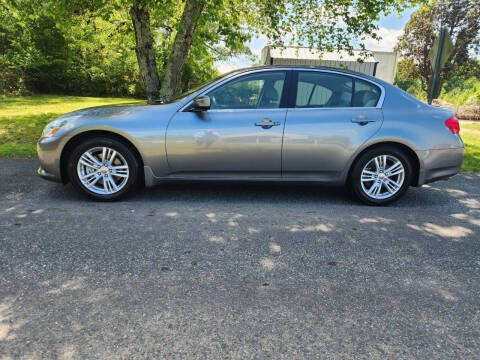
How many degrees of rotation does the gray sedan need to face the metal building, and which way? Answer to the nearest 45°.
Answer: approximately 90° to its right

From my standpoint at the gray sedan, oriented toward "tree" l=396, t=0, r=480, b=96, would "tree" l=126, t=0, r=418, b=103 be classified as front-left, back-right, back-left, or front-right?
front-left

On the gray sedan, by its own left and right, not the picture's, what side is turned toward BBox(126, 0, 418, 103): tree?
right

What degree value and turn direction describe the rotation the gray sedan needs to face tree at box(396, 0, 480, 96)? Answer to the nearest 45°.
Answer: approximately 135° to its right

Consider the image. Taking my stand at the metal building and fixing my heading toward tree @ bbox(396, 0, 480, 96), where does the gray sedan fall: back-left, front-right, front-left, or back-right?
back-right

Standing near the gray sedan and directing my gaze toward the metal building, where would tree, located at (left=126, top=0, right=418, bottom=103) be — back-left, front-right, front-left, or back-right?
front-left

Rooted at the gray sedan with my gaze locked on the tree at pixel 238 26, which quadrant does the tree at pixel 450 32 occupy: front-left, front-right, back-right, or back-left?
front-right

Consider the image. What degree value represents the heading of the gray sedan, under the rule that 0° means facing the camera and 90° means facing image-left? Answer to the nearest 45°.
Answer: approximately 90°
